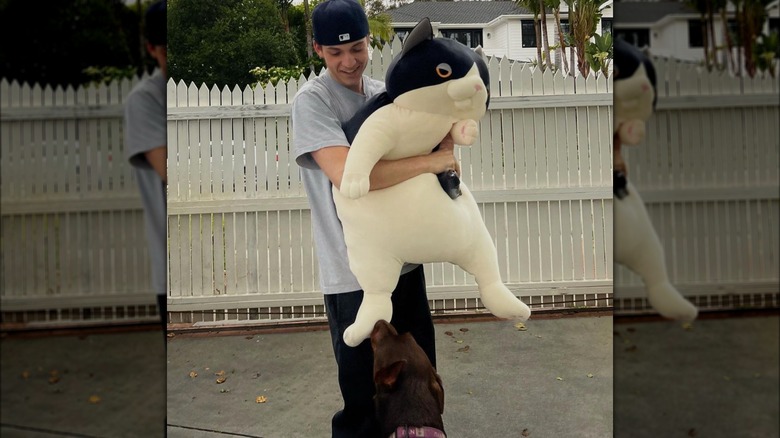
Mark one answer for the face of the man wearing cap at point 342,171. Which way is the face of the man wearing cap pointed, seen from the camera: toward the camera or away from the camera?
toward the camera

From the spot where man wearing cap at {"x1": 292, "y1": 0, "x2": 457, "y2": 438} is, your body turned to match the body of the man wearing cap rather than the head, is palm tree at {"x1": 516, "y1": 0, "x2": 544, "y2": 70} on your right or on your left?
on your left

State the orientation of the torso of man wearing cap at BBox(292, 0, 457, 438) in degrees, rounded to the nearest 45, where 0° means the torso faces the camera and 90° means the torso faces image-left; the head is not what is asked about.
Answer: approximately 315°
